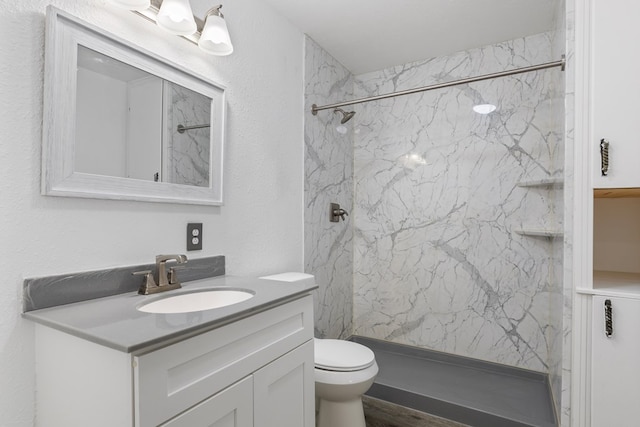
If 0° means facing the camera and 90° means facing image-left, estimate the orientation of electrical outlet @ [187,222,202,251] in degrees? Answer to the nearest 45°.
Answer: approximately 315°

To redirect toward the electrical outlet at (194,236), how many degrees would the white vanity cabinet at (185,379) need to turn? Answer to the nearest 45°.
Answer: approximately 135° to its left

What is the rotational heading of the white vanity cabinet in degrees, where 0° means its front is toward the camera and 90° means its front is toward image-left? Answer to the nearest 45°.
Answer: approximately 315°

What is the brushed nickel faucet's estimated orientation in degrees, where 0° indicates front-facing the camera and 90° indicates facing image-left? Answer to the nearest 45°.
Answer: approximately 315°

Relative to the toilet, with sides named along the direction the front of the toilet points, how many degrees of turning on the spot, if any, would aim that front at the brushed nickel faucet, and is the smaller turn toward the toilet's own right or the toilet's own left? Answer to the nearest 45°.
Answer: approximately 90° to the toilet's own right

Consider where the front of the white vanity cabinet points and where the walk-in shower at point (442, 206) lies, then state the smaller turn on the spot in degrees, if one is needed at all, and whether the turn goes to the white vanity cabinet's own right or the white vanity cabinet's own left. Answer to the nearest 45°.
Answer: approximately 90° to the white vanity cabinet's own left
